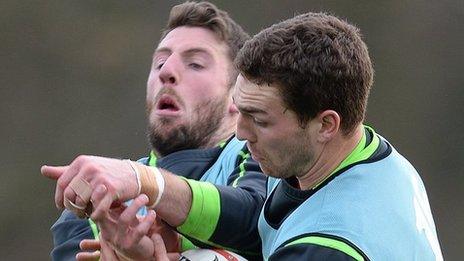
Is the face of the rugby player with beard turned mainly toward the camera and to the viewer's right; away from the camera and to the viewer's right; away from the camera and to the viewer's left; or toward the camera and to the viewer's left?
toward the camera and to the viewer's left

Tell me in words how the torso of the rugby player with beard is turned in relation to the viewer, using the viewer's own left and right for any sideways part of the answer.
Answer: facing the viewer and to the left of the viewer
